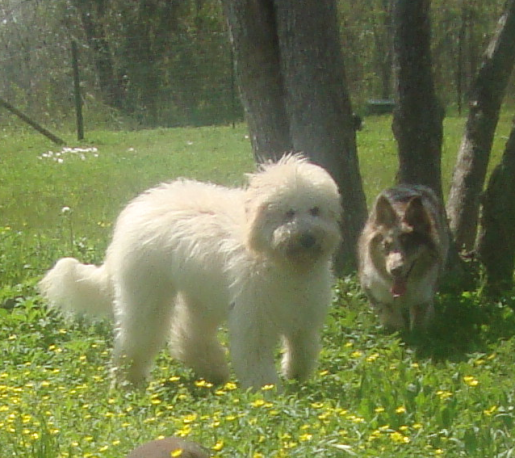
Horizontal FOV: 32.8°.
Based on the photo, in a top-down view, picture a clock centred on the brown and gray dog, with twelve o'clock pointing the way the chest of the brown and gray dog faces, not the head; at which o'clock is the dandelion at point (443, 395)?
The dandelion is roughly at 12 o'clock from the brown and gray dog.

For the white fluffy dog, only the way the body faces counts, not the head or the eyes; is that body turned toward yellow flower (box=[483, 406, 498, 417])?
yes

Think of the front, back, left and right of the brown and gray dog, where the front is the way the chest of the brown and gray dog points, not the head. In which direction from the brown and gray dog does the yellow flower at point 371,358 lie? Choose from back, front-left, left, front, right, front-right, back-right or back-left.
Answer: front

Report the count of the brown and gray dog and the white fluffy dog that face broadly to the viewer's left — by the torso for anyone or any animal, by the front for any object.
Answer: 0

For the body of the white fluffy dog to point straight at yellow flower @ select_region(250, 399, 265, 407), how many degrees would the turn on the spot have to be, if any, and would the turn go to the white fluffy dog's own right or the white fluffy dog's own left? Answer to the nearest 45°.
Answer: approximately 45° to the white fluffy dog's own right

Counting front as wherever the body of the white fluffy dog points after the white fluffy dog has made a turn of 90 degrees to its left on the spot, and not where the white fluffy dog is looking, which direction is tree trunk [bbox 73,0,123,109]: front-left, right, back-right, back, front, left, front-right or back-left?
front-left

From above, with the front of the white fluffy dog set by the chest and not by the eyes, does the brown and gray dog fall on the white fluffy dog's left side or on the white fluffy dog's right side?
on the white fluffy dog's left side

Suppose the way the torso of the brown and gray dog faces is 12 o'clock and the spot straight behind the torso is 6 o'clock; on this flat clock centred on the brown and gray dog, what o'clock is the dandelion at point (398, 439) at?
The dandelion is roughly at 12 o'clock from the brown and gray dog.

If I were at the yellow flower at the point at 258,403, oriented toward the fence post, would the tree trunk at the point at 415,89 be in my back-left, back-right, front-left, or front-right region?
front-right

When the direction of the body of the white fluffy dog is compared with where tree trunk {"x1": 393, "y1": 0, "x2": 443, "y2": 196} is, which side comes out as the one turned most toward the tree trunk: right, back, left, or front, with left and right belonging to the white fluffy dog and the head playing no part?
left

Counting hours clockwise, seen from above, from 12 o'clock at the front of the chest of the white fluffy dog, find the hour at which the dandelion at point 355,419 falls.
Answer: The dandelion is roughly at 1 o'clock from the white fluffy dog.

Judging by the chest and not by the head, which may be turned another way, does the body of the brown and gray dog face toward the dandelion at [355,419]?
yes

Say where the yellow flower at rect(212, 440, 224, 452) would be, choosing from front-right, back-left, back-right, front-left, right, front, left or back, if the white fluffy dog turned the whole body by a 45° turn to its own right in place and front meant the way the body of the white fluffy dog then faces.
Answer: front

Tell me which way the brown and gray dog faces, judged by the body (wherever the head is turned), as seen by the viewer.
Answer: toward the camera

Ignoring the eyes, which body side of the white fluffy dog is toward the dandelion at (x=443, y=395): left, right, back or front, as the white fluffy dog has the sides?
front

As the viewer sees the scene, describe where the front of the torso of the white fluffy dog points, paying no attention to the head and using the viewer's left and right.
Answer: facing the viewer and to the right of the viewer
